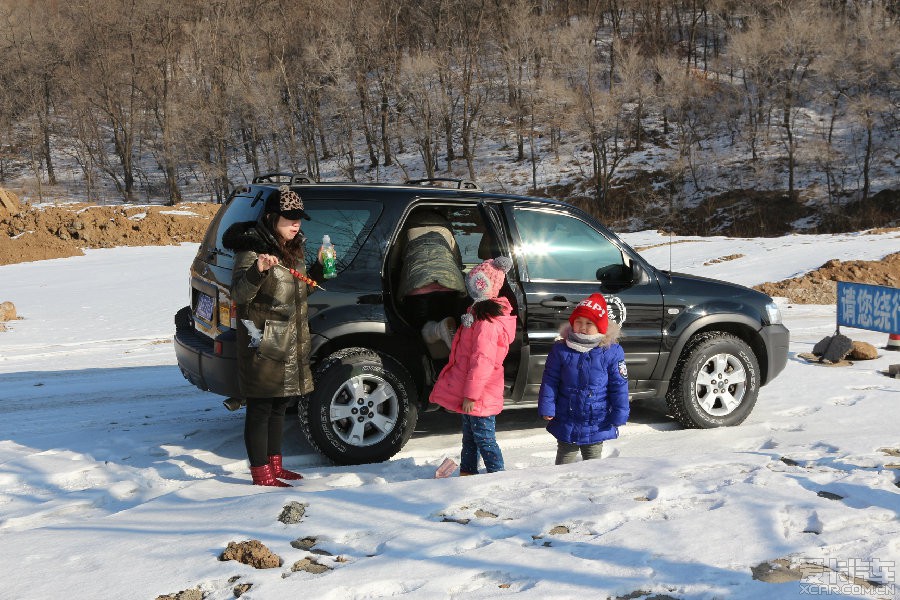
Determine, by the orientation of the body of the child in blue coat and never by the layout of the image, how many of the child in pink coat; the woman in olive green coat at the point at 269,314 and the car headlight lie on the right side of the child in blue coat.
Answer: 2

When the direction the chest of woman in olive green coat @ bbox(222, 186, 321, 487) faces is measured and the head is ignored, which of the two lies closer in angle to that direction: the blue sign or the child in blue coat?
the child in blue coat

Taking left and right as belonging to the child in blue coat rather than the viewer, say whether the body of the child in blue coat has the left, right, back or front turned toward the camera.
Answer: front

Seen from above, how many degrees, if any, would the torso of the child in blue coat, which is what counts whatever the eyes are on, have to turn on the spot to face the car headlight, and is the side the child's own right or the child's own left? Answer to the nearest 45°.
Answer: approximately 135° to the child's own left

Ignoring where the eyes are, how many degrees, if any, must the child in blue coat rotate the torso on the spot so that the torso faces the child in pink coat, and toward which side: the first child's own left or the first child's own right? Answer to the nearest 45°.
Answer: approximately 90° to the first child's own right

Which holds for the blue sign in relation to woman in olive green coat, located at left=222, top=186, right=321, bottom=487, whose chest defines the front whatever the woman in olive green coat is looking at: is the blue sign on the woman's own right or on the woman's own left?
on the woman's own left

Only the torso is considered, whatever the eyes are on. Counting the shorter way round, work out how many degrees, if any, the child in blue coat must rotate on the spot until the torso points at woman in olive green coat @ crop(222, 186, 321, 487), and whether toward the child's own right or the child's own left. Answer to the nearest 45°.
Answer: approximately 90° to the child's own right

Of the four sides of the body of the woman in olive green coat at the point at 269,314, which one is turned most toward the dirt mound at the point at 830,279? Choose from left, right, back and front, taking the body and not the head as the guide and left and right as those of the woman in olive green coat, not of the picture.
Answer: left

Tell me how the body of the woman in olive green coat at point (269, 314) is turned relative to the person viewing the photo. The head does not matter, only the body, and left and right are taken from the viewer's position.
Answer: facing the viewer and to the right of the viewer

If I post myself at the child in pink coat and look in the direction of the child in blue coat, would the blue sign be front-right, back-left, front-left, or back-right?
front-left

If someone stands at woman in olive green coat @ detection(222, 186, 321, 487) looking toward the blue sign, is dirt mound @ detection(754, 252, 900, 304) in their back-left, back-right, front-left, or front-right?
front-left

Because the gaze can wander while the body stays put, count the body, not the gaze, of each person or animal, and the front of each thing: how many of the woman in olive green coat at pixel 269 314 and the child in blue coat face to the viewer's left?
0
